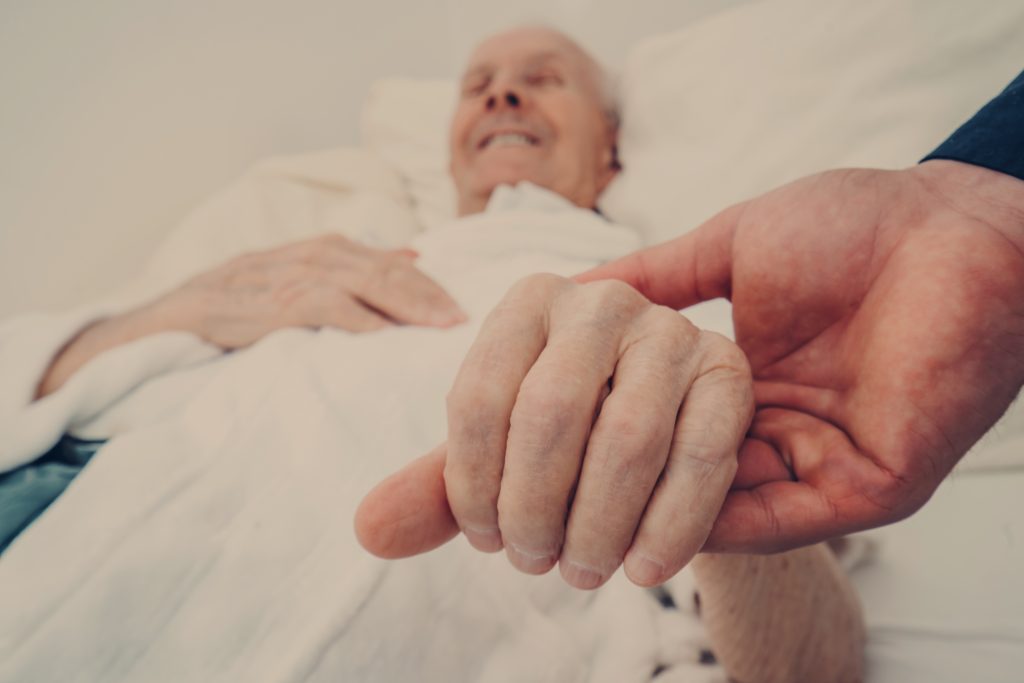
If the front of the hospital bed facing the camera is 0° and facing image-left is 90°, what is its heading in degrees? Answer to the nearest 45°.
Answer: approximately 0°
